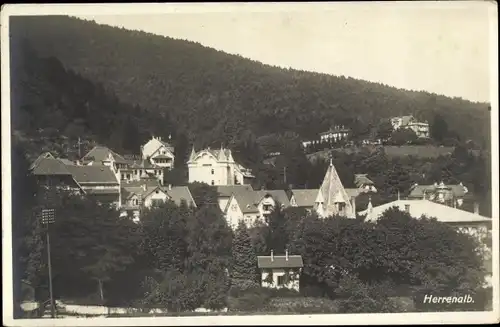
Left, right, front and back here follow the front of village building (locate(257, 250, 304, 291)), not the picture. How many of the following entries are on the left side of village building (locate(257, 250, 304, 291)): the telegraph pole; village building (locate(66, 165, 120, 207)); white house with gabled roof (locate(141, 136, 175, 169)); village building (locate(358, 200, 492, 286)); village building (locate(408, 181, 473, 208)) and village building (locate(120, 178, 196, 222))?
2

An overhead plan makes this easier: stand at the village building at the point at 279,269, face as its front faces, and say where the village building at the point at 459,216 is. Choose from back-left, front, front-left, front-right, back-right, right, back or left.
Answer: left

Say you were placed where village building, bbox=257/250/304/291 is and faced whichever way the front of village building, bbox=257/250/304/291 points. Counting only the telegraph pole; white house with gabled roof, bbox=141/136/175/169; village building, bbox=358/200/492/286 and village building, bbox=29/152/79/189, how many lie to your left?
1

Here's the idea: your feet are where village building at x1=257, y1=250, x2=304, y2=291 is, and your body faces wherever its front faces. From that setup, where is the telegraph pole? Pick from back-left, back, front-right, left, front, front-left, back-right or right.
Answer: right

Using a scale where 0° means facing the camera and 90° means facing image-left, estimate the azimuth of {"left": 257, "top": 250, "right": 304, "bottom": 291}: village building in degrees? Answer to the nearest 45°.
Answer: approximately 0°

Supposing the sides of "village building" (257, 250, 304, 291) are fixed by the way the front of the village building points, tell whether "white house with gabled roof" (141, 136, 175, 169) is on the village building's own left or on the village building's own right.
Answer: on the village building's own right
